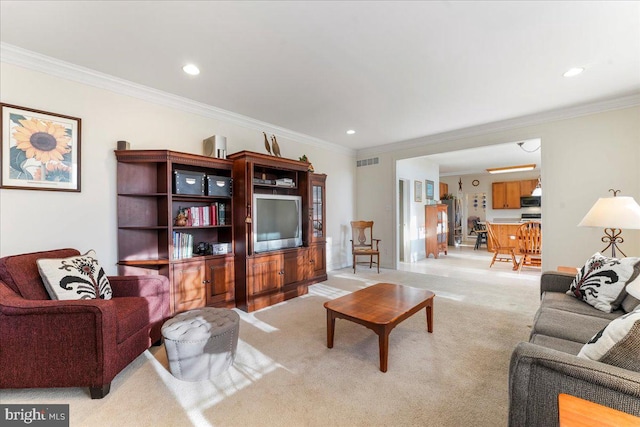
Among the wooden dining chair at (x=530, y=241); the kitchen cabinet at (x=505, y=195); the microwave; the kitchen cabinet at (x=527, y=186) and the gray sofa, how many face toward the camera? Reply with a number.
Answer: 3

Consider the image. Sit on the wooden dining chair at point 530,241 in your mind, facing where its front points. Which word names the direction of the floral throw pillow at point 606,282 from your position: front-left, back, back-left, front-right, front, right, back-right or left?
back

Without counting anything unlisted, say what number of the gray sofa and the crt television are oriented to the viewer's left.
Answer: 1

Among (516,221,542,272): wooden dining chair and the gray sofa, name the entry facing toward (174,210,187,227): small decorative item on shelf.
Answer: the gray sofa

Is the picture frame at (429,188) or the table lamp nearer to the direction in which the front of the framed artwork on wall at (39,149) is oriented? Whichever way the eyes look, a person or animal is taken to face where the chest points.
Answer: the table lamp

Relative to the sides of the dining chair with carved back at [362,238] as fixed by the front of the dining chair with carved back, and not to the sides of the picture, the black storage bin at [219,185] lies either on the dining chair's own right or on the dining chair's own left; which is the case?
on the dining chair's own right

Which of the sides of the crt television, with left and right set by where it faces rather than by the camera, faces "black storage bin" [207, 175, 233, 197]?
right

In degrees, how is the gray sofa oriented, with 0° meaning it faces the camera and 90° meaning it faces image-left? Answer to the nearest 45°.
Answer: approximately 90°
